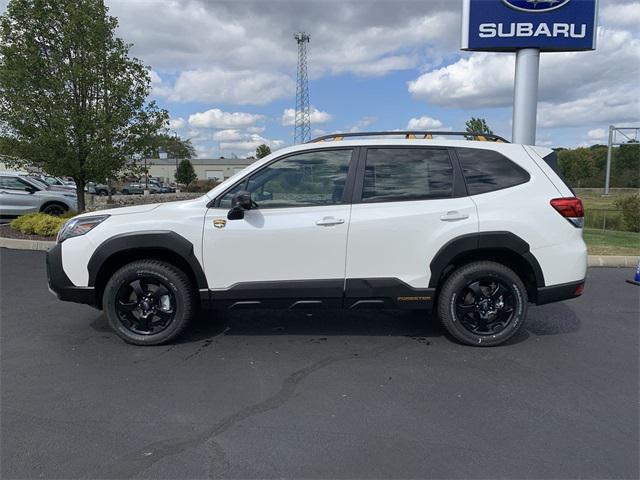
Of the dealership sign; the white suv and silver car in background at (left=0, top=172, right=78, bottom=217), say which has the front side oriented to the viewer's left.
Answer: the white suv

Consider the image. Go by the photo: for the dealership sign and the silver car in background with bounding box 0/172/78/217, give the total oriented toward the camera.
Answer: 1

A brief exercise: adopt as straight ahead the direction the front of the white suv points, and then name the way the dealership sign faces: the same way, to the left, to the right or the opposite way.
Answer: to the left

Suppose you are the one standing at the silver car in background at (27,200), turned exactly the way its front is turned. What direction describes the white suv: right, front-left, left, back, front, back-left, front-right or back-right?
right

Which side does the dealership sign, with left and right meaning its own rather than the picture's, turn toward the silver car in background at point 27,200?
right

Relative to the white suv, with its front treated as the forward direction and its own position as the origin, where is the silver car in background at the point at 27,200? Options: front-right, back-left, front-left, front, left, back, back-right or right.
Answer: front-right

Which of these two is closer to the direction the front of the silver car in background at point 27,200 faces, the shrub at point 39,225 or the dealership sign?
the dealership sign

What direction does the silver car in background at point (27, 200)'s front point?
to the viewer's right

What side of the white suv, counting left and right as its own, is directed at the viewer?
left

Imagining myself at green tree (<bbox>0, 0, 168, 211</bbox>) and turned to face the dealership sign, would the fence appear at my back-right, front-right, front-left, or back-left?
front-left

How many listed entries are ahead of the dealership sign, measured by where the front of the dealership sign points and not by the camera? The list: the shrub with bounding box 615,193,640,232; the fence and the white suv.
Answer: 1

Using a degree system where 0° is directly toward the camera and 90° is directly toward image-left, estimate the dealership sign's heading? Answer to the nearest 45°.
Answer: approximately 0°

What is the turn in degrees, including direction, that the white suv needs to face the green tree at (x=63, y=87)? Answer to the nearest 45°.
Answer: approximately 45° to its right

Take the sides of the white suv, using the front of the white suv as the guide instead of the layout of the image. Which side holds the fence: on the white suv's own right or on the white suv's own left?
on the white suv's own right

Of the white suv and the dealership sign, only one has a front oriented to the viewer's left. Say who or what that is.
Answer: the white suv
